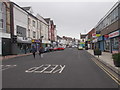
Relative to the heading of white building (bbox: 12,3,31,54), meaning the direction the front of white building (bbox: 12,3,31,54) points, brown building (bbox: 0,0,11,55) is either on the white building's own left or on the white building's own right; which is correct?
on the white building's own right

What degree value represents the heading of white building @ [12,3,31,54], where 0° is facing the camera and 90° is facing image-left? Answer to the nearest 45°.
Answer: approximately 315°
